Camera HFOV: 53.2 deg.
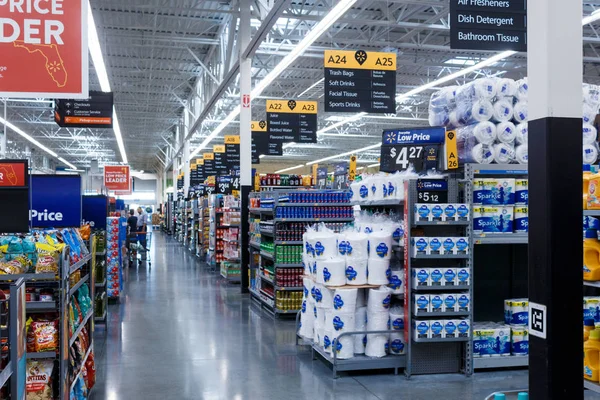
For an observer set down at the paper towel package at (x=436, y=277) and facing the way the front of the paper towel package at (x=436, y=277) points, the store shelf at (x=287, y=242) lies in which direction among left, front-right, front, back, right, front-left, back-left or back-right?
back-right

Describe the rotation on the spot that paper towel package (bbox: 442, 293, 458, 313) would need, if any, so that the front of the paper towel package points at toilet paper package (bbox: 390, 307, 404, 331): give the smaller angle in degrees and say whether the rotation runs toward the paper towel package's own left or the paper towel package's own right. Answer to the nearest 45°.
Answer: approximately 90° to the paper towel package's own right

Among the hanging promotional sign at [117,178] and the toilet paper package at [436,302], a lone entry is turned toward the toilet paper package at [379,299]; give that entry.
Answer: the hanging promotional sign

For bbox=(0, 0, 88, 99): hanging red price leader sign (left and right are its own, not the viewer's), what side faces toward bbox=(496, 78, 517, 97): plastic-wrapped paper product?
left
